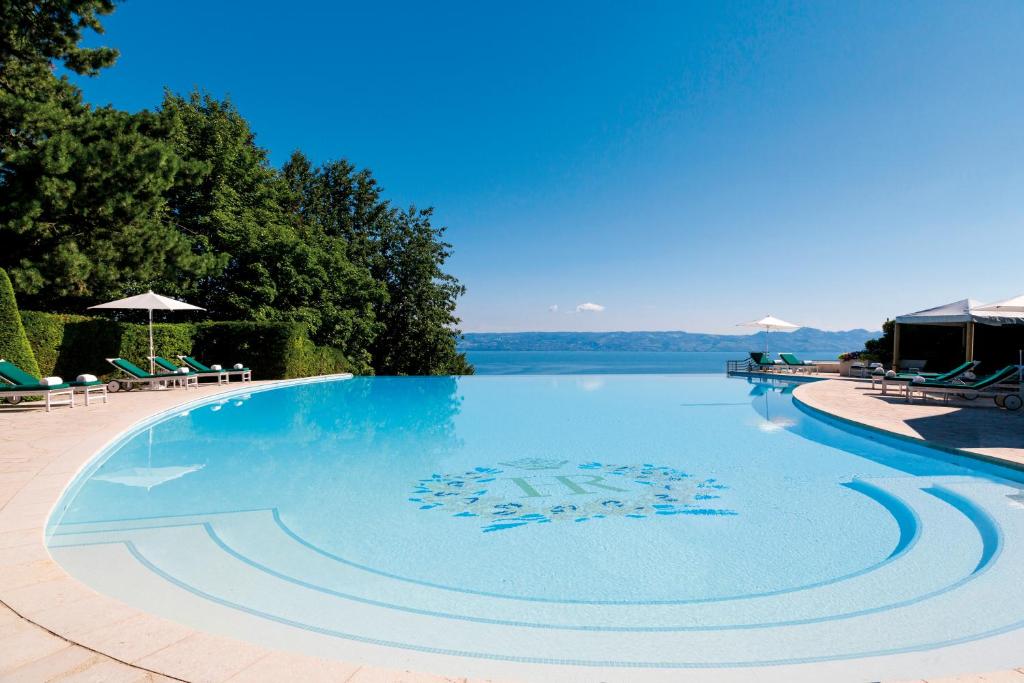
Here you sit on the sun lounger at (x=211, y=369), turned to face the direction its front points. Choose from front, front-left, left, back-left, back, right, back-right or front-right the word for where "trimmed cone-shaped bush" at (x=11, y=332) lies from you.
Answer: back-right

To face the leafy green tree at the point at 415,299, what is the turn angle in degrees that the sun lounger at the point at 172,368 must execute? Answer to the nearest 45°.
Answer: approximately 45° to its left

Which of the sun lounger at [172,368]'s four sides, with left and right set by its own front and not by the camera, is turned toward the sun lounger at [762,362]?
front

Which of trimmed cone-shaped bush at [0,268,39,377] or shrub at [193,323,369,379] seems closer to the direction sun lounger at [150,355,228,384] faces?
the shrub

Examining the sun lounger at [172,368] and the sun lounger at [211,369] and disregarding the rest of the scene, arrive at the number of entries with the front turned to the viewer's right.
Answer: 2

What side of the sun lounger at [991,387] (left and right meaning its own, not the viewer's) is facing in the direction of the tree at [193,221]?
front

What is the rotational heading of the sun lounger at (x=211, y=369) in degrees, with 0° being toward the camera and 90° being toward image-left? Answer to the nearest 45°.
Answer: approximately 270°

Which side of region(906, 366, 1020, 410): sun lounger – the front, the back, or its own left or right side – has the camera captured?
left

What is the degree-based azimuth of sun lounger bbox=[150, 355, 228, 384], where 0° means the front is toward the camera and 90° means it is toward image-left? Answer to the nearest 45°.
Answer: approximately 270°

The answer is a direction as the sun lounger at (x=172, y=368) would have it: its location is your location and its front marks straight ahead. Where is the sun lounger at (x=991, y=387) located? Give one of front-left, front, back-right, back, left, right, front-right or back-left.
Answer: front-right

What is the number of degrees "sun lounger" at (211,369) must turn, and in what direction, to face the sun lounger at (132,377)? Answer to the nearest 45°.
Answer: approximately 135° to its right

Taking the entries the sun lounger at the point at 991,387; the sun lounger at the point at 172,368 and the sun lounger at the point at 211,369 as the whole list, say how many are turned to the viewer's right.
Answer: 2

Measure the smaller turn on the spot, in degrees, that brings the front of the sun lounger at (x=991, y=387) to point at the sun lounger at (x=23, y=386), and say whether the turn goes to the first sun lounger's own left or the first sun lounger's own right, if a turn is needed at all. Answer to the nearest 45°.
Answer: approximately 45° to the first sun lounger's own left
